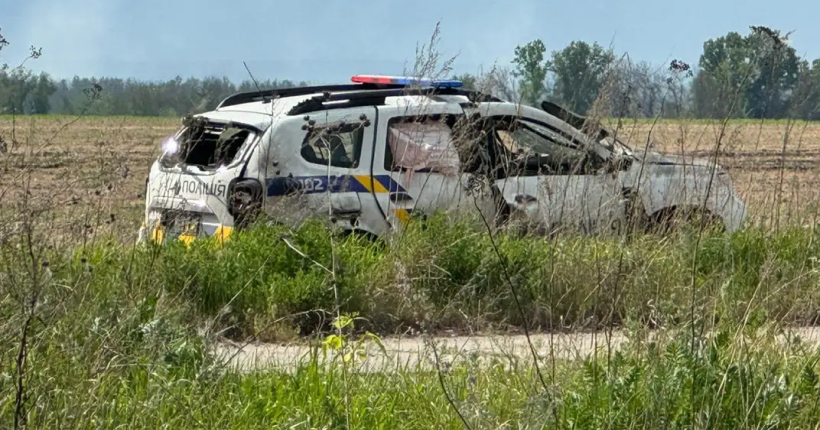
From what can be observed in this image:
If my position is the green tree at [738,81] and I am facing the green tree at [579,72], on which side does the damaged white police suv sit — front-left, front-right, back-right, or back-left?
front-left

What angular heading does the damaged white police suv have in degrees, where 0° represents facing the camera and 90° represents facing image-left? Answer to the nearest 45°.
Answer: approximately 225°
